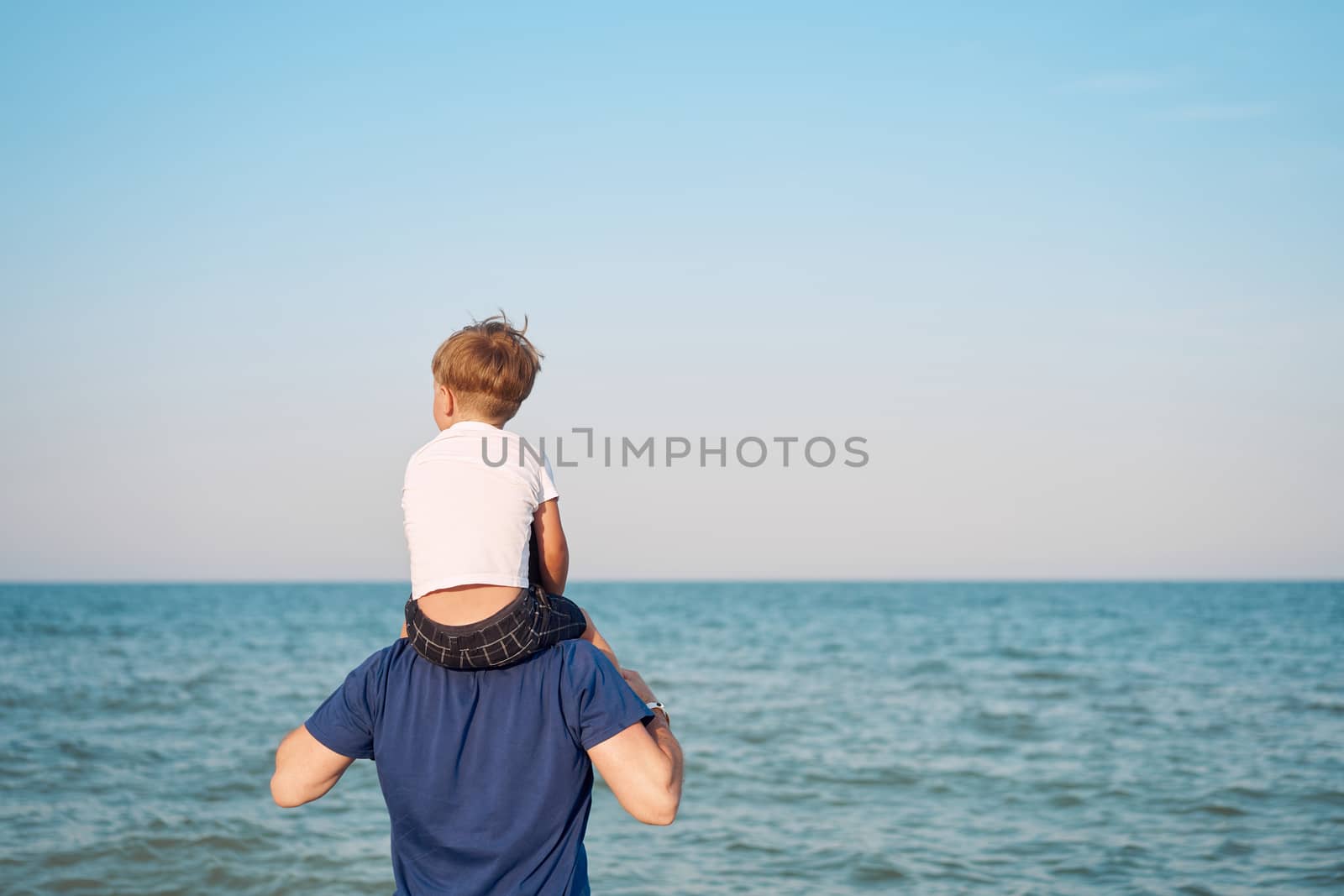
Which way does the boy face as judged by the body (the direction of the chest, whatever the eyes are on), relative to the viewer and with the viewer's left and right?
facing away from the viewer

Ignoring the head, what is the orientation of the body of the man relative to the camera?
away from the camera
